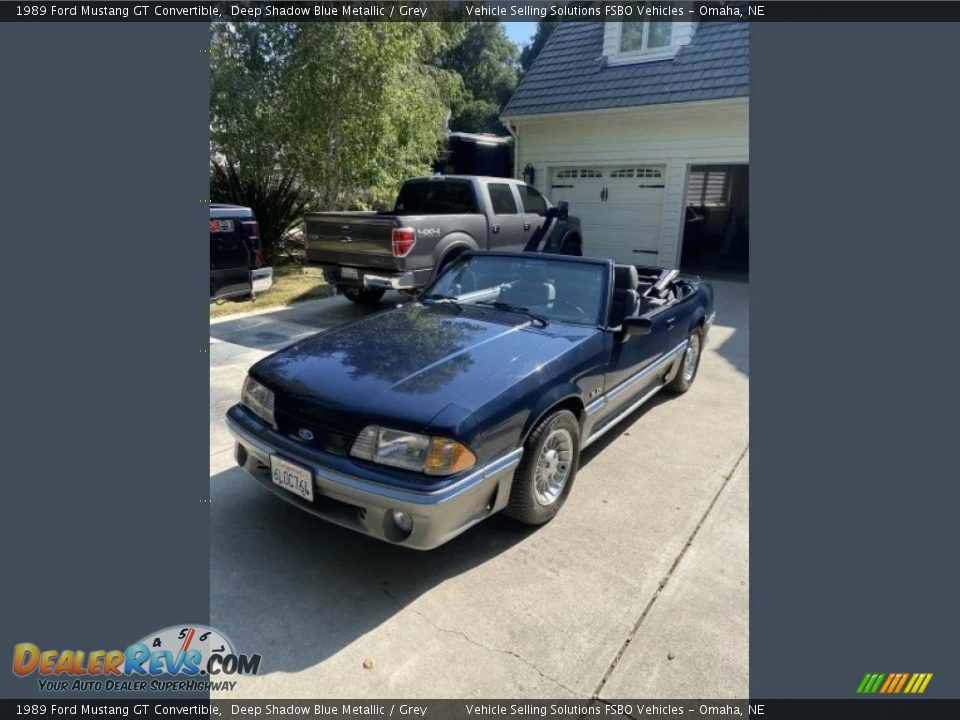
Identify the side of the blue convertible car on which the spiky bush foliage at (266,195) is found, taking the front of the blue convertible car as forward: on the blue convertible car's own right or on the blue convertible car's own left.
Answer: on the blue convertible car's own right

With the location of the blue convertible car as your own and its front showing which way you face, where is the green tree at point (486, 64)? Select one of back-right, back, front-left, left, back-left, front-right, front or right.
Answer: back-right

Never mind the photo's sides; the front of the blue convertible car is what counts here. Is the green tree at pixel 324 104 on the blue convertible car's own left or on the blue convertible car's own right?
on the blue convertible car's own right

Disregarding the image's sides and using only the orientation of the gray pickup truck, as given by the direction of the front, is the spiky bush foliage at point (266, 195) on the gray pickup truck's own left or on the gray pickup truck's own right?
on the gray pickup truck's own left

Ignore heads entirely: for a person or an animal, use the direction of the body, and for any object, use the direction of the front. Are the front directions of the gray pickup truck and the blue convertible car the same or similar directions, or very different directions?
very different directions

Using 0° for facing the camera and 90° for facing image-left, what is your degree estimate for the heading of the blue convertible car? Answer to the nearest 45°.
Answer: approximately 45°

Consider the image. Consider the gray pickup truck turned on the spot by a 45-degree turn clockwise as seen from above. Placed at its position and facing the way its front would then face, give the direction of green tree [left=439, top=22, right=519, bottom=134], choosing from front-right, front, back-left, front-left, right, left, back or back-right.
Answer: left

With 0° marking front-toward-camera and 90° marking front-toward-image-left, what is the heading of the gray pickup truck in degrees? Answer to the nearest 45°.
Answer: approximately 225°

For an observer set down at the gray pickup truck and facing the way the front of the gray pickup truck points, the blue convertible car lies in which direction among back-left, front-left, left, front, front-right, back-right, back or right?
back-right

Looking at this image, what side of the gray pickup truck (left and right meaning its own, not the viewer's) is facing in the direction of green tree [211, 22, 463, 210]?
left
